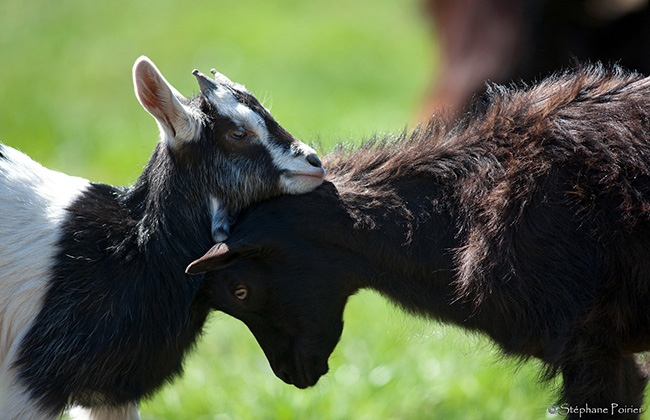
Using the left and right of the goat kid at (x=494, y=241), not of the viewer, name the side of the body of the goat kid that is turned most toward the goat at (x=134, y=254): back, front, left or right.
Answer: front

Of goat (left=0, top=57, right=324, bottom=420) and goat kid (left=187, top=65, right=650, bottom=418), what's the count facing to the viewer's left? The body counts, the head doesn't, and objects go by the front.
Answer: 1

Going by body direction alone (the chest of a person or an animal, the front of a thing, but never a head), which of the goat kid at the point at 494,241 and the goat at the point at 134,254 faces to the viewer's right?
the goat

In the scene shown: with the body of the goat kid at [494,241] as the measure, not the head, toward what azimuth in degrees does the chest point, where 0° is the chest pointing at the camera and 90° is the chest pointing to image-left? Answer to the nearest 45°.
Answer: approximately 90°

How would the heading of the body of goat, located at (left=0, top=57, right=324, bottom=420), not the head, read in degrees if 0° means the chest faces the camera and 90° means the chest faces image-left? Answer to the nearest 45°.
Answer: approximately 270°
